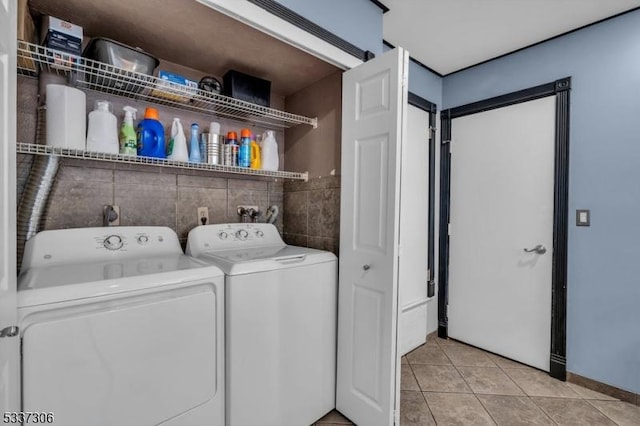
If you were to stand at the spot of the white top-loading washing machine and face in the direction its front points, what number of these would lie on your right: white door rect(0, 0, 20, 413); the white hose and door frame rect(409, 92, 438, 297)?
1

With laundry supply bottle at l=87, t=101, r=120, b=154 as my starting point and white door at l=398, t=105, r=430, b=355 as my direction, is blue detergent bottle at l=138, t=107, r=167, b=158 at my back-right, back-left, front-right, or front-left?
front-left

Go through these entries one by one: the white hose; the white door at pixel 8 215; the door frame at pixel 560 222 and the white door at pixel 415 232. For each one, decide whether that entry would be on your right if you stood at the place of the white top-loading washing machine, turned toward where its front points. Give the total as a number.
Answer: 1

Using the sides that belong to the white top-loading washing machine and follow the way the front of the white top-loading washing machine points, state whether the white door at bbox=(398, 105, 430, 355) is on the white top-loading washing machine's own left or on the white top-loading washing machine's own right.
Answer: on the white top-loading washing machine's own left

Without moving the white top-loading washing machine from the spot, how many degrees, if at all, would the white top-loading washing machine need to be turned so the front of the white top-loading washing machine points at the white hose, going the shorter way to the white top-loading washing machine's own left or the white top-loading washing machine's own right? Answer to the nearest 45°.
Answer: approximately 135° to the white top-loading washing machine's own left

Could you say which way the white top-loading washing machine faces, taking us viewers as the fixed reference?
facing the viewer and to the right of the viewer

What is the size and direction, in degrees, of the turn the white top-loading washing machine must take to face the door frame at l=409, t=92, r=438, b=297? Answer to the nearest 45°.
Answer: approximately 90° to its left
